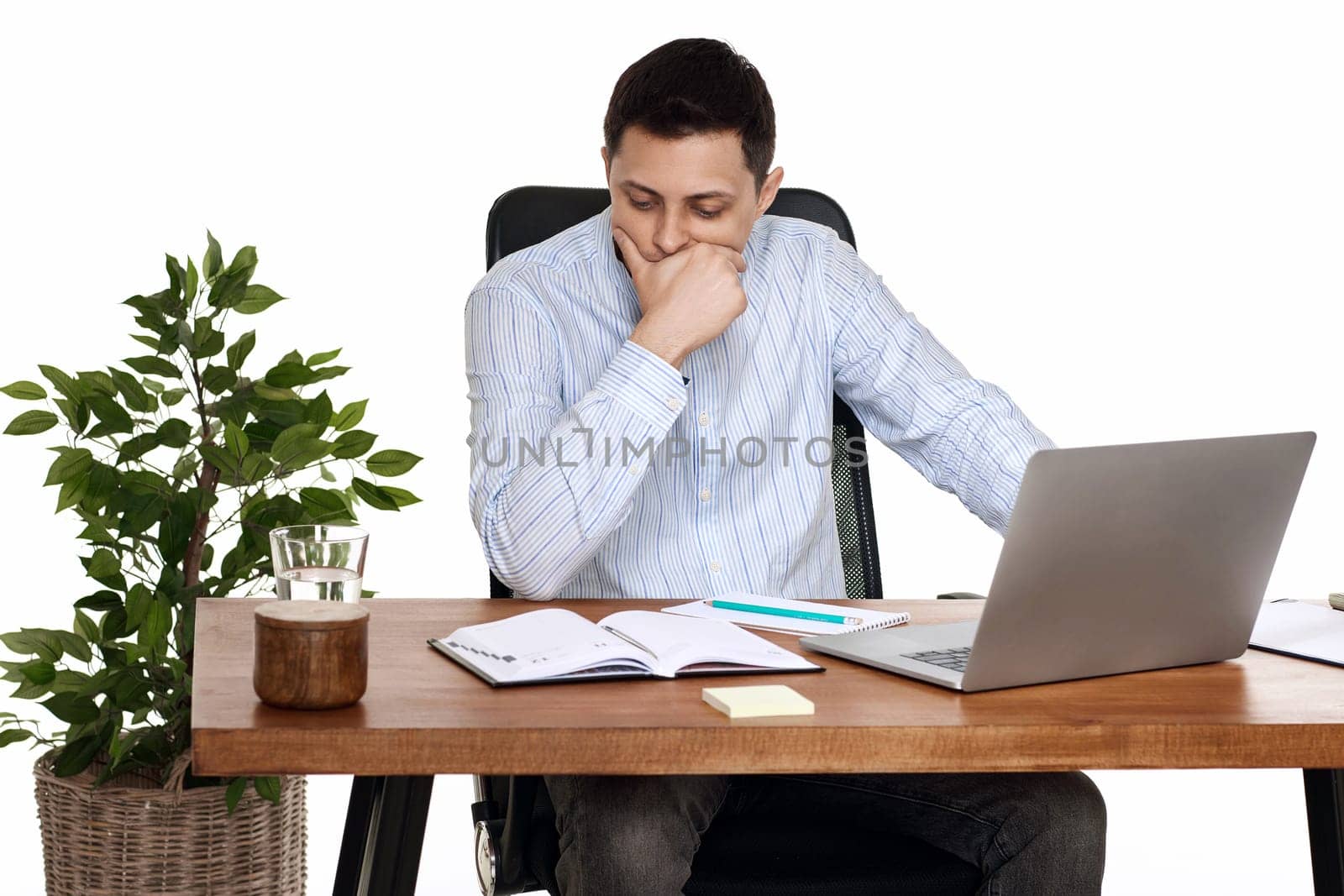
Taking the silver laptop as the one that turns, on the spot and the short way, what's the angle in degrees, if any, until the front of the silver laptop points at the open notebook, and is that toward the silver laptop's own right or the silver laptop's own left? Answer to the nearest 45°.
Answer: approximately 45° to the silver laptop's own left

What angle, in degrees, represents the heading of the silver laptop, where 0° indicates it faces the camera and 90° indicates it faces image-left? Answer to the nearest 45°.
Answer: approximately 135°

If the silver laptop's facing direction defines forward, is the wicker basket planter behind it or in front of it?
in front

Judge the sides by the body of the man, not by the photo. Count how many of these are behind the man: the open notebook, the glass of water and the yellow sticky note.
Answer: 0

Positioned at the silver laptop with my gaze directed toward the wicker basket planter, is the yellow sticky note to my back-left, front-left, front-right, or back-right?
front-left

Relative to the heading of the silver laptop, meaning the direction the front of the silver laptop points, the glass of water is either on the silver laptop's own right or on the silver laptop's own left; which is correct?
on the silver laptop's own left

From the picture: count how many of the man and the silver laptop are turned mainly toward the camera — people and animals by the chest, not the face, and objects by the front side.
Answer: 1

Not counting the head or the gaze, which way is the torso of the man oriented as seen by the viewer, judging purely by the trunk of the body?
toward the camera

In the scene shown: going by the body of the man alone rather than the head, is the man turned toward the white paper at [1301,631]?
no

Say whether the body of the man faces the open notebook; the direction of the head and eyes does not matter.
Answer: yes

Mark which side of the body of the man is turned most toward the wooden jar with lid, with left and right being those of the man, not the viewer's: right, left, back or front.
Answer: front

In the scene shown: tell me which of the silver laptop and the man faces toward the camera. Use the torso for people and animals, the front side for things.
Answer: the man
